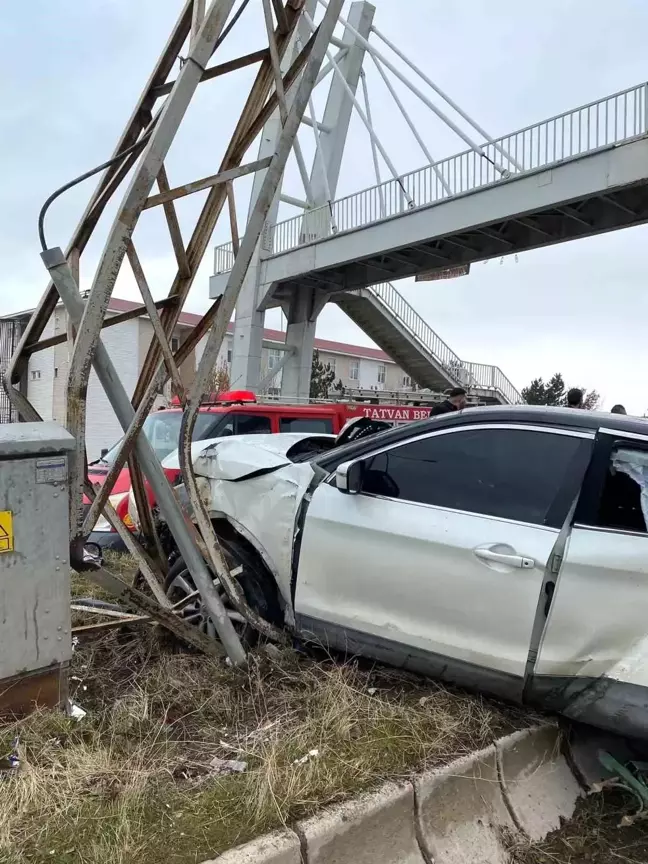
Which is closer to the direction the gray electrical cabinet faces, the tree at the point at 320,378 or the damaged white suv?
the damaged white suv

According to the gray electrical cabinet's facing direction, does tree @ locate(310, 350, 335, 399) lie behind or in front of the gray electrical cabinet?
behind

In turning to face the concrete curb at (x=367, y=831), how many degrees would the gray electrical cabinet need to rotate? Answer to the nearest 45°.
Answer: approximately 45° to its left

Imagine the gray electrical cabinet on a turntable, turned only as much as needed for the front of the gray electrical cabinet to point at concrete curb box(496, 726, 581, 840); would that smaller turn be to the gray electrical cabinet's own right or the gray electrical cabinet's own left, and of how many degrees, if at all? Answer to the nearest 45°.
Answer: approximately 45° to the gray electrical cabinet's own left

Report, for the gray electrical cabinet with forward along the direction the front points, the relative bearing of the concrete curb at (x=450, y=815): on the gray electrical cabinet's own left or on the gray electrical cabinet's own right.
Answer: on the gray electrical cabinet's own left

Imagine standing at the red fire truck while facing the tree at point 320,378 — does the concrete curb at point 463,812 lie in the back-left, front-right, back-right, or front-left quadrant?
back-right

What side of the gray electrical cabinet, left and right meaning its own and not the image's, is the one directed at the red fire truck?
back

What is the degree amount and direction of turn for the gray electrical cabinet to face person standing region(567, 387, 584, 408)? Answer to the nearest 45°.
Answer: approximately 135° to its left

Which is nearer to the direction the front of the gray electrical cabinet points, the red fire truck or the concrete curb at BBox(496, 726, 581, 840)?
the concrete curb

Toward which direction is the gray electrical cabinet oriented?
toward the camera

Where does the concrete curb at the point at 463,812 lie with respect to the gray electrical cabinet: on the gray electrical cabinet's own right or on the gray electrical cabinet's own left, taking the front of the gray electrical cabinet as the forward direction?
on the gray electrical cabinet's own left
